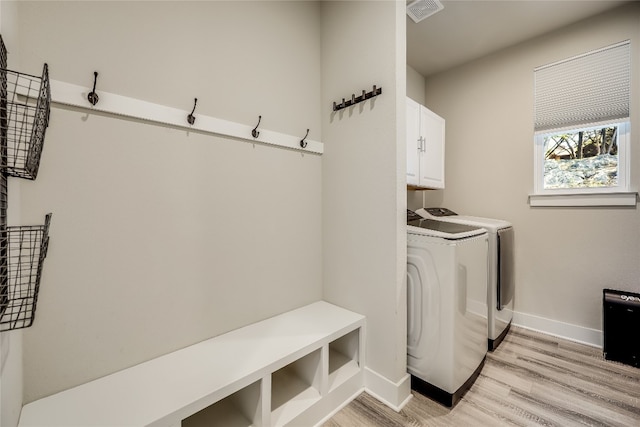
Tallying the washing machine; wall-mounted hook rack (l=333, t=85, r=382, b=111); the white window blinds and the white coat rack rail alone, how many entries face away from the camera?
0

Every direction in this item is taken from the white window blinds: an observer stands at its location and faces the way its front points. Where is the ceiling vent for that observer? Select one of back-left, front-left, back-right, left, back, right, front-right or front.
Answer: front

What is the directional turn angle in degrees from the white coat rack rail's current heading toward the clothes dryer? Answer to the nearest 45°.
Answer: approximately 45° to its left

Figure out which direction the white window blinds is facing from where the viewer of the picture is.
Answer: facing the viewer and to the left of the viewer

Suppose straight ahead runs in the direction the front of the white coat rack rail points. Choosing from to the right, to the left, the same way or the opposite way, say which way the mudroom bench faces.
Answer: the same way

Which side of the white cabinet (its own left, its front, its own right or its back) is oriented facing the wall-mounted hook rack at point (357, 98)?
right

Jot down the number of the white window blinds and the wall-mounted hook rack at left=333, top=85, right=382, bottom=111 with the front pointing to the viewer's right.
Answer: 0

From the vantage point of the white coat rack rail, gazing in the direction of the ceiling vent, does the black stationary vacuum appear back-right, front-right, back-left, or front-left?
front-right

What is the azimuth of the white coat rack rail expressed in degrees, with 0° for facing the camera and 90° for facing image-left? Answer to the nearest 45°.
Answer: approximately 315°
